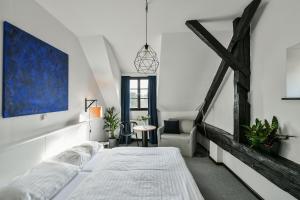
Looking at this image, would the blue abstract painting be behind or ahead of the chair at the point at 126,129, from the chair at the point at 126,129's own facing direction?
behind

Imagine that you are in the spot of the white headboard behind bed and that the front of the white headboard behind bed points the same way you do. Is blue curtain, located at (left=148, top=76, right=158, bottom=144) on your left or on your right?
on your left

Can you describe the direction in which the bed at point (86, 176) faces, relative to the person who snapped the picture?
facing to the right of the viewer

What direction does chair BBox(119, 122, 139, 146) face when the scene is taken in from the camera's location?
facing away from the viewer and to the right of the viewer

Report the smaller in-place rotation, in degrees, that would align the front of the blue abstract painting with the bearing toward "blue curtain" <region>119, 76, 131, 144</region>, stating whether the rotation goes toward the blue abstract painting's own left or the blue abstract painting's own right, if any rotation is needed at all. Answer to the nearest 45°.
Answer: approximately 90° to the blue abstract painting's own left

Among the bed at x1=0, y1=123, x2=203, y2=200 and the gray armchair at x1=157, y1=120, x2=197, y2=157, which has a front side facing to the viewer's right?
the bed

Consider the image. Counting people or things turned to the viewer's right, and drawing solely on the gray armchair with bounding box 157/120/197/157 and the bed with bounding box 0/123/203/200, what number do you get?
1

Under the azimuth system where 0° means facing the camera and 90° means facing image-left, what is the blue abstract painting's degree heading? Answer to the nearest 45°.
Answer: approximately 315°

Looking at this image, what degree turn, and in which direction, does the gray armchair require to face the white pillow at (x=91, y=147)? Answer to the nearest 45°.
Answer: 0° — it already faces it

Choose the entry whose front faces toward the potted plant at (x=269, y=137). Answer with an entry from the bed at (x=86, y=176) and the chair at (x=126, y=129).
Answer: the bed

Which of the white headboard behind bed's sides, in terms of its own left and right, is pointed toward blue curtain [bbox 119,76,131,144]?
left
